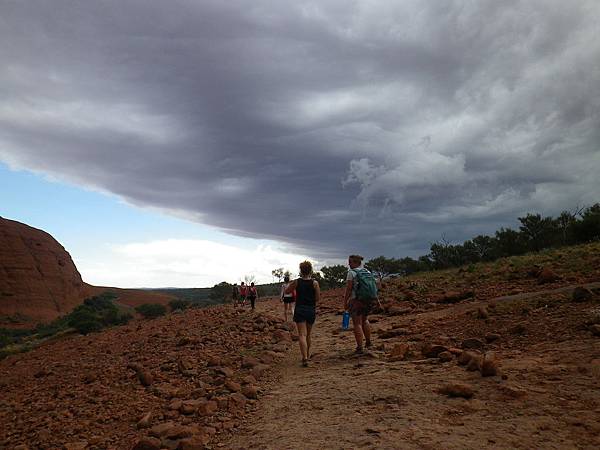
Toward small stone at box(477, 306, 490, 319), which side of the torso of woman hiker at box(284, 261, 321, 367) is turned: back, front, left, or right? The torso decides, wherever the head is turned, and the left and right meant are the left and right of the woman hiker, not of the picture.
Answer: right

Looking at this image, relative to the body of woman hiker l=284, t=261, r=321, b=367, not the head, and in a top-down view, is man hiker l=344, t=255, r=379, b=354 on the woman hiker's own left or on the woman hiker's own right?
on the woman hiker's own right

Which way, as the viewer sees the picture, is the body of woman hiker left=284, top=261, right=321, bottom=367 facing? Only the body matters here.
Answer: away from the camera

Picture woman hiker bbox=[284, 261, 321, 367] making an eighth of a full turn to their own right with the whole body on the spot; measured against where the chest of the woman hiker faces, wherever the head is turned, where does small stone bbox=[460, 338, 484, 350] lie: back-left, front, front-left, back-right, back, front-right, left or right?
front-right

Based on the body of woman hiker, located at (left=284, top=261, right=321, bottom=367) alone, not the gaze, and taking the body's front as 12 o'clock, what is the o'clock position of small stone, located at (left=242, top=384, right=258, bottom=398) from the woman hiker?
The small stone is roughly at 7 o'clock from the woman hiker.

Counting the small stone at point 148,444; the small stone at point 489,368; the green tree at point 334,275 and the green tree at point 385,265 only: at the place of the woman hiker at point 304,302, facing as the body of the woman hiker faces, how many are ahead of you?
2

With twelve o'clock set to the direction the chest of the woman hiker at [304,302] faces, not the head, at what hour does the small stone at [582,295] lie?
The small stone is roughly at 3 o'clock from the woman hiker.

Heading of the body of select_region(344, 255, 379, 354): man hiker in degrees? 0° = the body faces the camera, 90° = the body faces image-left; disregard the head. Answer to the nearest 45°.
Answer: approximately 135°

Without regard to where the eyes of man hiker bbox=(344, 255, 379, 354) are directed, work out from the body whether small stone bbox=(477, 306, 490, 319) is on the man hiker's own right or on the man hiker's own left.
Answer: on the man hiker's own right
